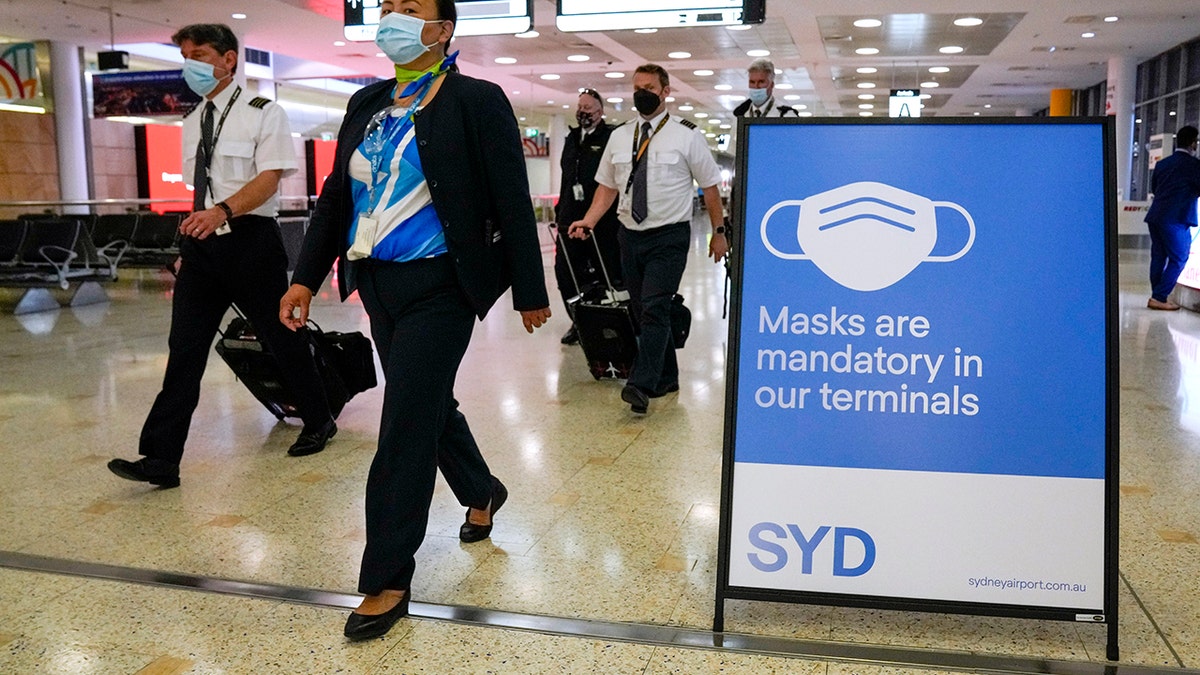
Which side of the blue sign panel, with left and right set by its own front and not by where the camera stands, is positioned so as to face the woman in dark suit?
right

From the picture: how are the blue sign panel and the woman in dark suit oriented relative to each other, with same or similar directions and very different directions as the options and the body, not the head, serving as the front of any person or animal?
same or similar directions

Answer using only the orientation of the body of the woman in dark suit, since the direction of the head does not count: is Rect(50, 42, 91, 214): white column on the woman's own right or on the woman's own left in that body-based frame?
on the woman's own right

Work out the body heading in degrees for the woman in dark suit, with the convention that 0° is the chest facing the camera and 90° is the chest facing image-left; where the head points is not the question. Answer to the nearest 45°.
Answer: approximately 45°

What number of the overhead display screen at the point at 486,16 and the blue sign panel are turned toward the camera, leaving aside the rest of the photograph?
2

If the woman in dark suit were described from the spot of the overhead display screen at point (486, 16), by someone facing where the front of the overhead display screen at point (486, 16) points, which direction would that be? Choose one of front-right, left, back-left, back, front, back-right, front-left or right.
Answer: front

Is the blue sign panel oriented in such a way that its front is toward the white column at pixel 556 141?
no

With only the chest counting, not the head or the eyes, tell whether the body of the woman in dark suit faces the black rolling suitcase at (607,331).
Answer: no

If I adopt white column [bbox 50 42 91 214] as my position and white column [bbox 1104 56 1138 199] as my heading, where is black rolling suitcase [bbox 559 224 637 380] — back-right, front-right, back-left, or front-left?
front-right

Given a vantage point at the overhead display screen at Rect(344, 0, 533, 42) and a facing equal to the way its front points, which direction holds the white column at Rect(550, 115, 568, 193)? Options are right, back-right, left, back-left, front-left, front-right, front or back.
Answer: back

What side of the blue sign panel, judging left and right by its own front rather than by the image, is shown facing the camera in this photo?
front
